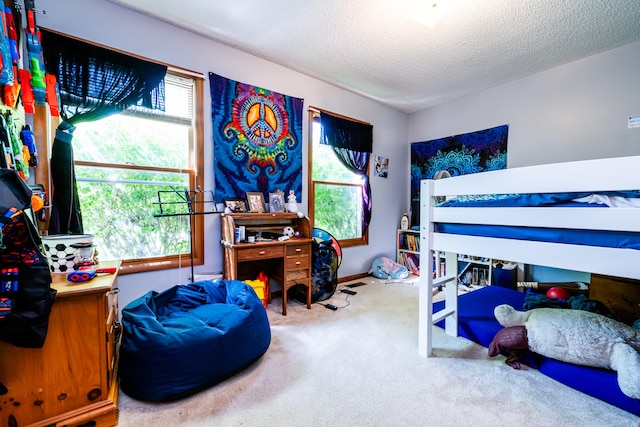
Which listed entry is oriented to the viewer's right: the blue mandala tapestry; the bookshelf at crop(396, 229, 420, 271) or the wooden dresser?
the wooden dresser

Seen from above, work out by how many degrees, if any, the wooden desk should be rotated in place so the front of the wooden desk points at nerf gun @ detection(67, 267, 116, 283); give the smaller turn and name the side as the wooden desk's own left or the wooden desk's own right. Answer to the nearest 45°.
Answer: approximately 90° to the wooden desk's own right

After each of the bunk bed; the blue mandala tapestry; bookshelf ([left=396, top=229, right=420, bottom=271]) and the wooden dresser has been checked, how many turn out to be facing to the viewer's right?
1

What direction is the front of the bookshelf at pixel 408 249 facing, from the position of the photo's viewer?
facing the viewer and to the left of the viewer

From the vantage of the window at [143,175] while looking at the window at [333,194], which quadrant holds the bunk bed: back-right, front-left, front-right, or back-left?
front-right

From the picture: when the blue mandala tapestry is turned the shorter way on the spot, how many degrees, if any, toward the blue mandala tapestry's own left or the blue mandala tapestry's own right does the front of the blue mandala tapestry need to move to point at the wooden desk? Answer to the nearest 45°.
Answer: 0° — it already faces it

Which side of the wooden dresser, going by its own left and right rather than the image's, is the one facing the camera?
right

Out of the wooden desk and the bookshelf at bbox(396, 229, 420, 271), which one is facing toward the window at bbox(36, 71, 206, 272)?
the bookshelf

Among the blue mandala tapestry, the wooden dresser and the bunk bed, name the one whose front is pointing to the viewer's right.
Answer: the wooden dresser

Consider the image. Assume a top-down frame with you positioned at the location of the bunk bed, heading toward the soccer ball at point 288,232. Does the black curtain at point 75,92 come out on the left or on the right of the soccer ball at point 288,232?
left

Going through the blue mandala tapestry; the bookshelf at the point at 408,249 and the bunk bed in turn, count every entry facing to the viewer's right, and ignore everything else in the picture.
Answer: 0

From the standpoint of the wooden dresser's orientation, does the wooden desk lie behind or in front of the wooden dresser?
in front

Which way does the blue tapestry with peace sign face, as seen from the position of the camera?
facing the viewer and to the right of the viewer

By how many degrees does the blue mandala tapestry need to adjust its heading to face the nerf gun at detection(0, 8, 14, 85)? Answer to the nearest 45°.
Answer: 0° — it already faces it

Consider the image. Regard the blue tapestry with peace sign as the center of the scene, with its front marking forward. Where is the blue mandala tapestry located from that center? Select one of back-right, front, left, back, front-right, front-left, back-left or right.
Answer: front-left
